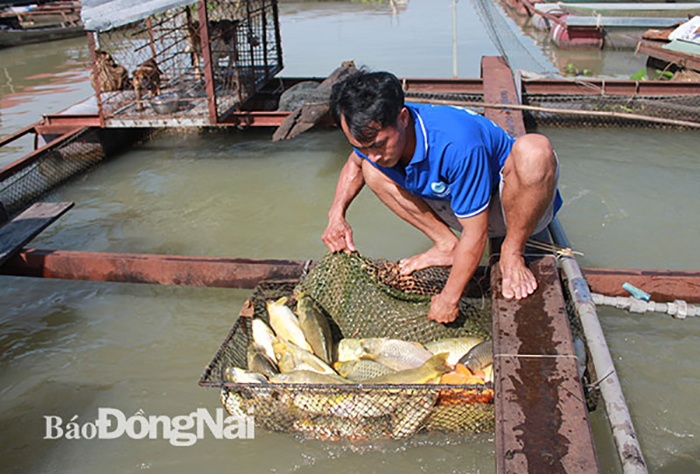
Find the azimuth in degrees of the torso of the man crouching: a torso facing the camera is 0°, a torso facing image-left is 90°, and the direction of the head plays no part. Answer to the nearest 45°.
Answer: approximately 45°

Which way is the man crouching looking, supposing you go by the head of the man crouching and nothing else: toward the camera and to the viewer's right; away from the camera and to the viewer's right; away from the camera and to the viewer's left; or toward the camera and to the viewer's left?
toward the camera and to the viewer's left

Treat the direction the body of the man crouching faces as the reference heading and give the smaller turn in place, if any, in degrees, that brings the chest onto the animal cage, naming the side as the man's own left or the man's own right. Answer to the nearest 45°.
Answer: approximately 90° to the man's own right

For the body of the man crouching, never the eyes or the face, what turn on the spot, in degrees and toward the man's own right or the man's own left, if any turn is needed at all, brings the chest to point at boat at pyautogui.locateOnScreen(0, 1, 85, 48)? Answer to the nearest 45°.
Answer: approximately 90° to the man's own right

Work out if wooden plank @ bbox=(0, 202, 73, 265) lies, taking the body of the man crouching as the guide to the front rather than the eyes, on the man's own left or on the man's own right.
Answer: on the man's own right

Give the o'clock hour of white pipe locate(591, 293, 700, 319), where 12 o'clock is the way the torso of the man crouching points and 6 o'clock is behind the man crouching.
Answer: The white pipe is roughly at 7 o'clock from the man crouching.

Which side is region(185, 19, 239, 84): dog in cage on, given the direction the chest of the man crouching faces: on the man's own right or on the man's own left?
on the man's own right
